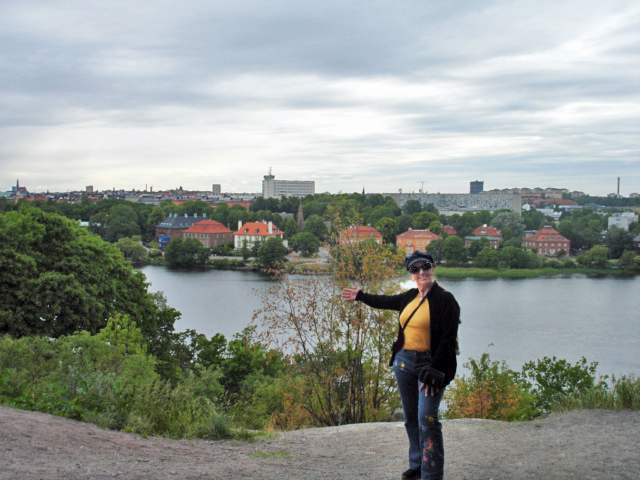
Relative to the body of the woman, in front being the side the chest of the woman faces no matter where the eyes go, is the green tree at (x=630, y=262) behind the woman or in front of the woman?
behind

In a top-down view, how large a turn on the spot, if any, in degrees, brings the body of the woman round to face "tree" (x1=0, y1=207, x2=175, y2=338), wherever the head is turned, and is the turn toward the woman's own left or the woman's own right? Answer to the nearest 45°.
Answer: approximately 90° to the woman's own right

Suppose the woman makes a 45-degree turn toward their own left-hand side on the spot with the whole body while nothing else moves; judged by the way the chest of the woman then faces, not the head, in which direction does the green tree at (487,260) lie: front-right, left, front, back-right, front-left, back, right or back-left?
back

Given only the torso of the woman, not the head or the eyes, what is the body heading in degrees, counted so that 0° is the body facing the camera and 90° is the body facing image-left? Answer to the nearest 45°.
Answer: approximately 45°
